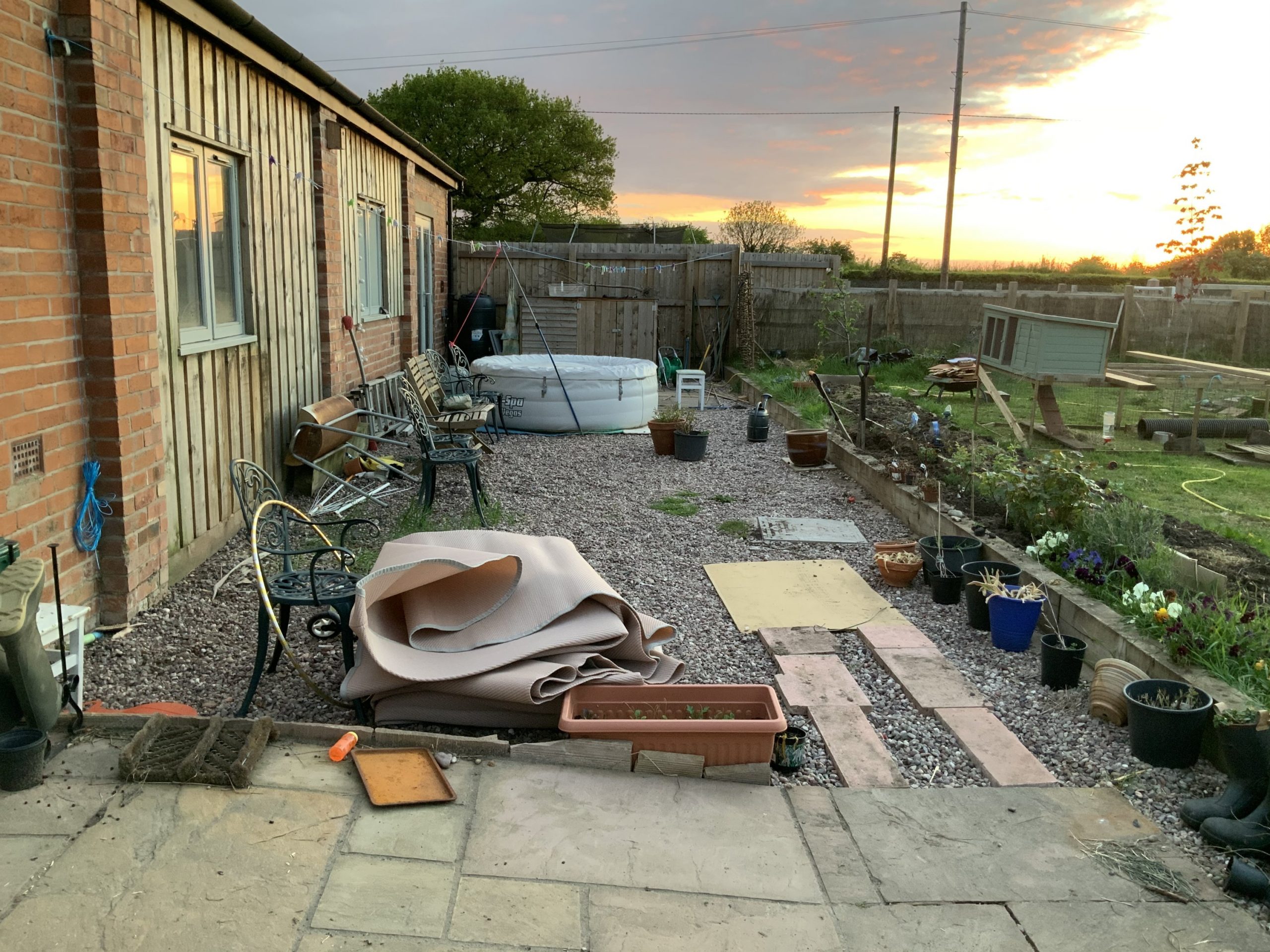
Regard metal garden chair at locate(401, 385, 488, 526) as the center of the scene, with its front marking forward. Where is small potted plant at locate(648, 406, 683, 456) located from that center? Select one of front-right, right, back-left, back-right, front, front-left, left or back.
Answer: front-left

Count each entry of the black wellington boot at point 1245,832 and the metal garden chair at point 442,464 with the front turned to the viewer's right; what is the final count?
1

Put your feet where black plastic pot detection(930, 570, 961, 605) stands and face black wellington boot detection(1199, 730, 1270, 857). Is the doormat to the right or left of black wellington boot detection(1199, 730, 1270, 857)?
right

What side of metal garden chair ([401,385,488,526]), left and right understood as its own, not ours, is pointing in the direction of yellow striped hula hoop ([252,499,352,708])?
right

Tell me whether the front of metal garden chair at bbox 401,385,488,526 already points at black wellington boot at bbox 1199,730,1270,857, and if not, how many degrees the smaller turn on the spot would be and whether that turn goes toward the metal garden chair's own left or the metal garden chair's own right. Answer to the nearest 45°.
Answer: approximately 45° to the metal garden chair's own right

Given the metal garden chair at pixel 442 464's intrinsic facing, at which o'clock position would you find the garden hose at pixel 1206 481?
The garden hose is roughly at 12 o'clock from the metal garden chair.

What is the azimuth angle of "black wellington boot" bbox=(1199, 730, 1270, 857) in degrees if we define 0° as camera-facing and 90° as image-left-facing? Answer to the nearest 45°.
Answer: approximately 90°

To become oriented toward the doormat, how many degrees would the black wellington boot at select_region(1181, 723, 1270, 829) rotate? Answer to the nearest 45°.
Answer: approximately 45° to its left

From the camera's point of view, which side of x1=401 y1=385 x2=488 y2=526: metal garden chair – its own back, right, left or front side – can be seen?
right

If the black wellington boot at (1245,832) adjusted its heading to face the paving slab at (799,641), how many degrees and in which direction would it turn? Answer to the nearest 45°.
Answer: approximately 45° to its right

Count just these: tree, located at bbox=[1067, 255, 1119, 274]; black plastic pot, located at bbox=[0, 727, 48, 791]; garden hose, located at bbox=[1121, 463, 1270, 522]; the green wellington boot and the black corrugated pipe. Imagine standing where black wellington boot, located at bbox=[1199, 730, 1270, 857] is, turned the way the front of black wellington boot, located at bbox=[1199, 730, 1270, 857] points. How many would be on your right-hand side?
3

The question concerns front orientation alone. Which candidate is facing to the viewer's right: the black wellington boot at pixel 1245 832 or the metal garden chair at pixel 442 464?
the metal garden chair

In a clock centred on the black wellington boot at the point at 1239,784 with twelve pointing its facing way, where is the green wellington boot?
The green wellington boot is roughly at 11 o'clock from the black wellington boot.

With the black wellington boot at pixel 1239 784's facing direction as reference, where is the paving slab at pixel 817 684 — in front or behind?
in front

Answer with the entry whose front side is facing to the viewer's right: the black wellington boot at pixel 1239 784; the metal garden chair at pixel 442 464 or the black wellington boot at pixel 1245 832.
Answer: the metal garden chair

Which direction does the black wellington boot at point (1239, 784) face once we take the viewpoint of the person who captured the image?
facing to the left of the viewer
